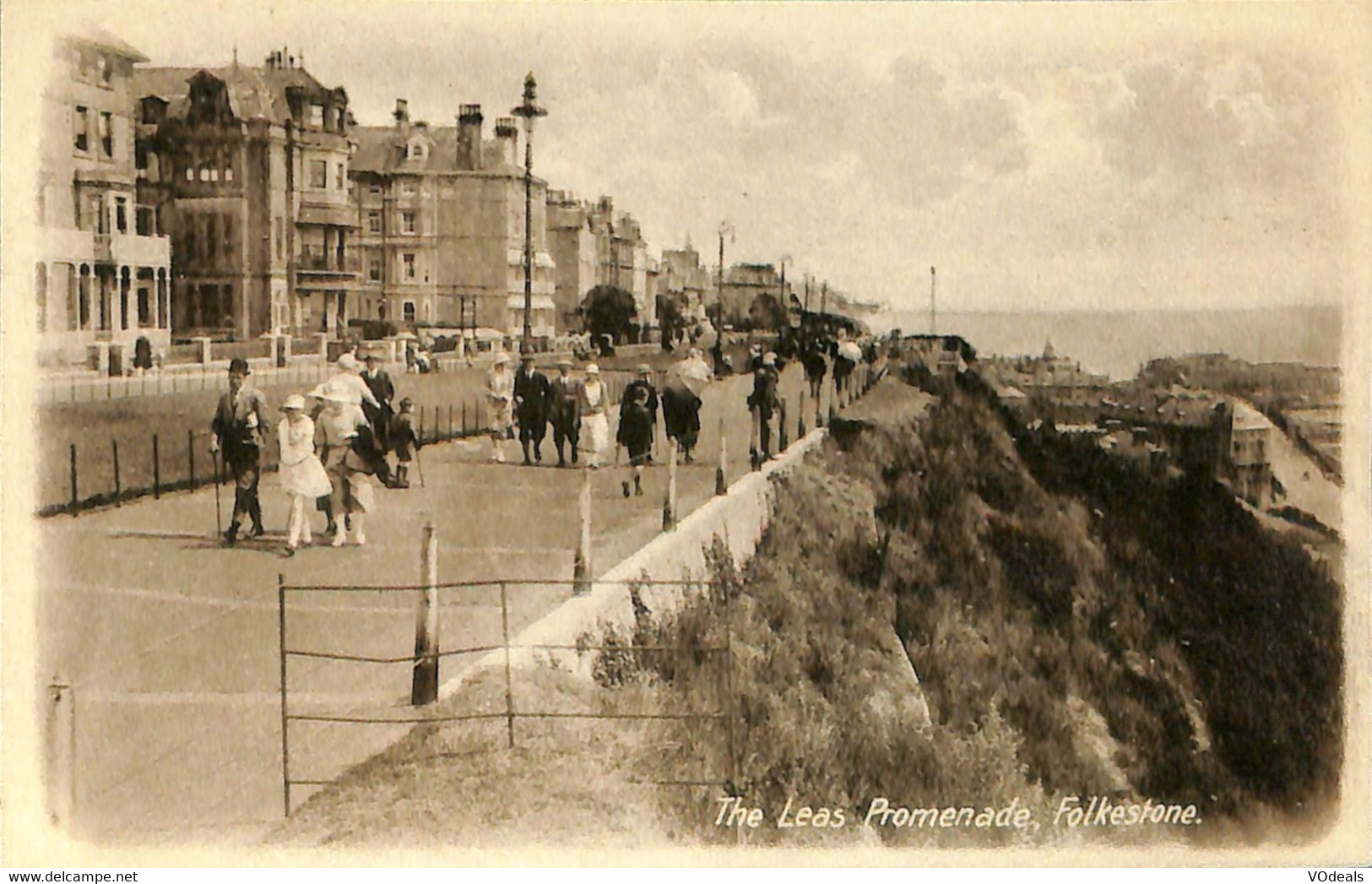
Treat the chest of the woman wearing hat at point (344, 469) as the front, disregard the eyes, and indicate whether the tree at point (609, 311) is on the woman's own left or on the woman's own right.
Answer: on the woman's own left

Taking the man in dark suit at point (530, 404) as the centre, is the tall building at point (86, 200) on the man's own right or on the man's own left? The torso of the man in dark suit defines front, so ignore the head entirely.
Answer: on the man's own right

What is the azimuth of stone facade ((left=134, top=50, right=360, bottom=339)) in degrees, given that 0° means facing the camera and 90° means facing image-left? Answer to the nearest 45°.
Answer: approximately 315°

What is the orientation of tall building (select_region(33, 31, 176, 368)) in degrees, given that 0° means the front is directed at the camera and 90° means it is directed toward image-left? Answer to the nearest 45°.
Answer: approximately 315°

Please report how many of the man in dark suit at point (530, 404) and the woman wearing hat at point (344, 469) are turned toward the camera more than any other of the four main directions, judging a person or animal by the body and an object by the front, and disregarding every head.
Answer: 2

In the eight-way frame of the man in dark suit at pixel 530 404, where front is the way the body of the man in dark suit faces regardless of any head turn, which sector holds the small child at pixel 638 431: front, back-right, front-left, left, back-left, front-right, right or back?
left

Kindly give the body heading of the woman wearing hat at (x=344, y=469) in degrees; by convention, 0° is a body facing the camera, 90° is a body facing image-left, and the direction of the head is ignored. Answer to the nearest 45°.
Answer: approximately 0°
